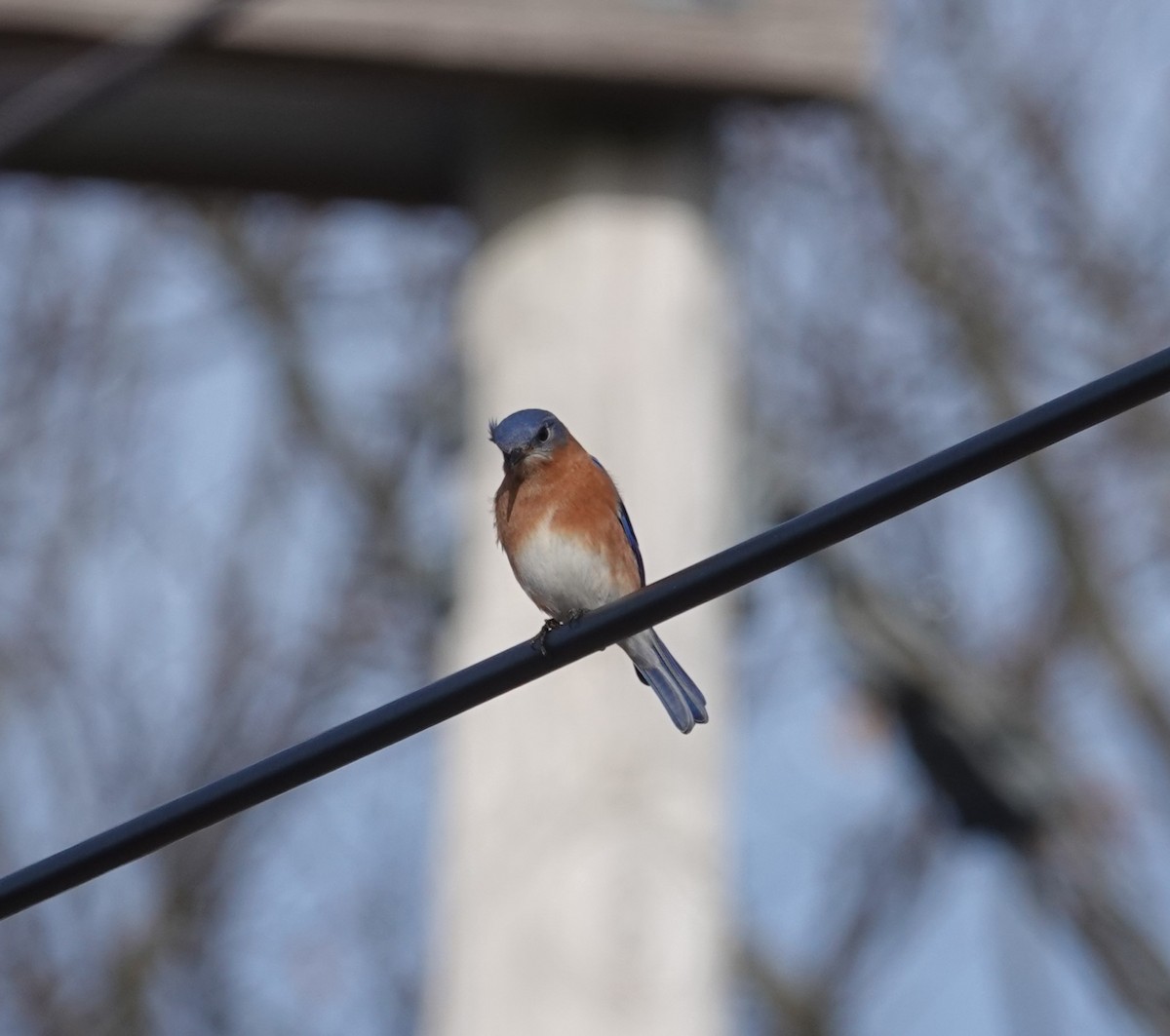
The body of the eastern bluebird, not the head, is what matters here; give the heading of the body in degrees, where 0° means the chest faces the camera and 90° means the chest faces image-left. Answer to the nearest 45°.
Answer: approximately 45°

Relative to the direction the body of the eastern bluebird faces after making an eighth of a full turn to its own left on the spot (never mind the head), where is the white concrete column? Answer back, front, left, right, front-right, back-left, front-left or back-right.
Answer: back
